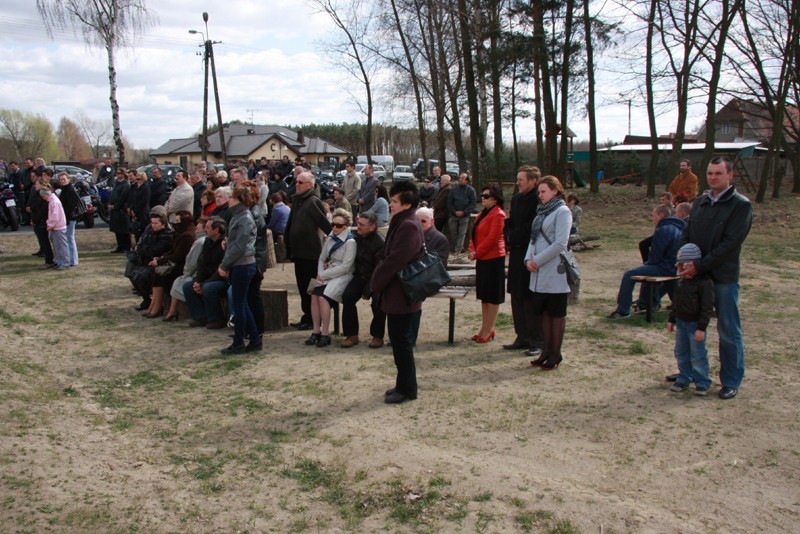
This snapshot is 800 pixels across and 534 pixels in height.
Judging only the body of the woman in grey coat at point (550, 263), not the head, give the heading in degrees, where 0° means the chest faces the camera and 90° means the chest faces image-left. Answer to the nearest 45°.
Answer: approximately 45°

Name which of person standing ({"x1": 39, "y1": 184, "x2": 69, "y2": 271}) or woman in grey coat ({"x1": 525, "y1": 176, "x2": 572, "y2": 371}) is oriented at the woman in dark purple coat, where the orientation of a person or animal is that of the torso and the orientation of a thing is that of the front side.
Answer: the woman in grey coat

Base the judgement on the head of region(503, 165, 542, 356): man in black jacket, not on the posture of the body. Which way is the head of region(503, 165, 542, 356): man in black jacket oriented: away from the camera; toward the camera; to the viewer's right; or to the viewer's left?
to the viewer's left

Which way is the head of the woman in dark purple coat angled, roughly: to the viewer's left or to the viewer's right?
to the viewer's left

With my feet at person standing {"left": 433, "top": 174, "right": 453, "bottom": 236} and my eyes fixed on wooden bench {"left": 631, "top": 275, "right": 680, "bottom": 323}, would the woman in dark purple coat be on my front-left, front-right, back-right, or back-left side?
front-right

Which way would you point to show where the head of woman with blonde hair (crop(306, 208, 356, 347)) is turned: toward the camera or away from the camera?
toward the camera

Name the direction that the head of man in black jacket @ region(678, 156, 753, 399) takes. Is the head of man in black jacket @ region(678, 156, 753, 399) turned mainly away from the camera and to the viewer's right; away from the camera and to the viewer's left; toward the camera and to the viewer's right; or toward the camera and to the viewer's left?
toward the camera and to the viewer's left

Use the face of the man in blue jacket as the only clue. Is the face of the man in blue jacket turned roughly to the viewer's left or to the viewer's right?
to the viewer's left

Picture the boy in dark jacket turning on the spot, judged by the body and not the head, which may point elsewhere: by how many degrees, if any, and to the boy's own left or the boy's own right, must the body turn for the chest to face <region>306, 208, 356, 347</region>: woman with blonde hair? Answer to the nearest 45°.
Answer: approximately 45° to the boy's own right

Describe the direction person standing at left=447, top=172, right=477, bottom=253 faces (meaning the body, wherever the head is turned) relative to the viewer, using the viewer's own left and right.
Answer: facing the viewer and to the left of the viewer

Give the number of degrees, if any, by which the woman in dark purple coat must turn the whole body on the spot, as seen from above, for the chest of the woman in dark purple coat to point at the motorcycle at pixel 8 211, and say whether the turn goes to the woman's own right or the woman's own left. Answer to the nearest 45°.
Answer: approximately 45° to the woman's own right
